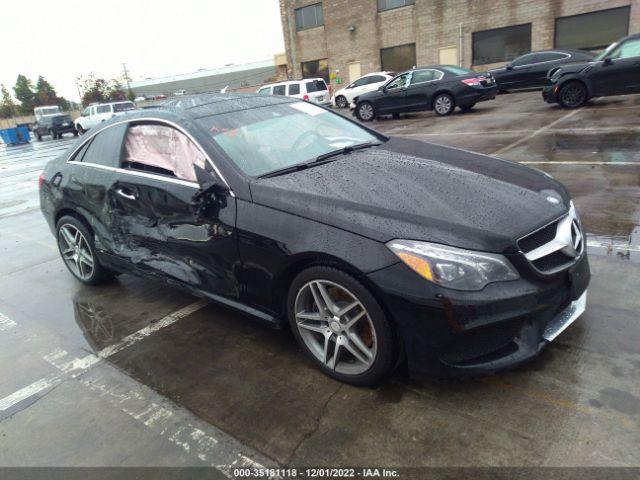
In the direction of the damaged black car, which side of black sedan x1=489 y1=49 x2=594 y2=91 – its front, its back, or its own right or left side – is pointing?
left

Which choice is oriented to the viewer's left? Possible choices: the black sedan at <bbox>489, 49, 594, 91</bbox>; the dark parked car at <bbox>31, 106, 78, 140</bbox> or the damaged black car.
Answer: the black sedan

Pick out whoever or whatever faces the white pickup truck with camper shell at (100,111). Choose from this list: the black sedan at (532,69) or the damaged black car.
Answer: the black sedan

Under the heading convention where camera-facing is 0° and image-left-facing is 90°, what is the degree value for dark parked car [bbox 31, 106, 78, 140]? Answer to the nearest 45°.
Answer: approximately 315°

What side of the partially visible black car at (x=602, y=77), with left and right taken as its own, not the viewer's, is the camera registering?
left

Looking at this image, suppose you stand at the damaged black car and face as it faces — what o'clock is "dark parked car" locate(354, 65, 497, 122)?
The dark parked car is roughly at 8 o'clock from the damaged black car.

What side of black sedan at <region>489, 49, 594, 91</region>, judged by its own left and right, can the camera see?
left

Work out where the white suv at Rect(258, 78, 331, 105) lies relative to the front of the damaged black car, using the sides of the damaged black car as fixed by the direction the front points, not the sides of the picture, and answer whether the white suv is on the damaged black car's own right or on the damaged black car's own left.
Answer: on the damaged black car's own left

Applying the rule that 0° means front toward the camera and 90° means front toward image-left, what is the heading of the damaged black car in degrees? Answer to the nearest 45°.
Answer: approximately 315°

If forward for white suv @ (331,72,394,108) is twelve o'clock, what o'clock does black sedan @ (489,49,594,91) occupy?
The black sedan is roughly at 7 o'clock from the white suv.

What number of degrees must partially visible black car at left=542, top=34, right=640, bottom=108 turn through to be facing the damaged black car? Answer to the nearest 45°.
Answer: approximately 90° to its left

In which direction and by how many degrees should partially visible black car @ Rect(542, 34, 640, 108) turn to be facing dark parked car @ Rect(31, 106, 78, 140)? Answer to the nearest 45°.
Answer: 0° — it already faces it

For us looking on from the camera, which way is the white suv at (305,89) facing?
facing away from the viewer and to the left of the viewer

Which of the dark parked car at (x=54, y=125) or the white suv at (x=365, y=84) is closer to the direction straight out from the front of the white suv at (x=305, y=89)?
the dark parked car

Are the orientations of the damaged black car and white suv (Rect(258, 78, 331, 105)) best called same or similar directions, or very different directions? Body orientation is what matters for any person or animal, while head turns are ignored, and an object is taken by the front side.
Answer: very different directions
